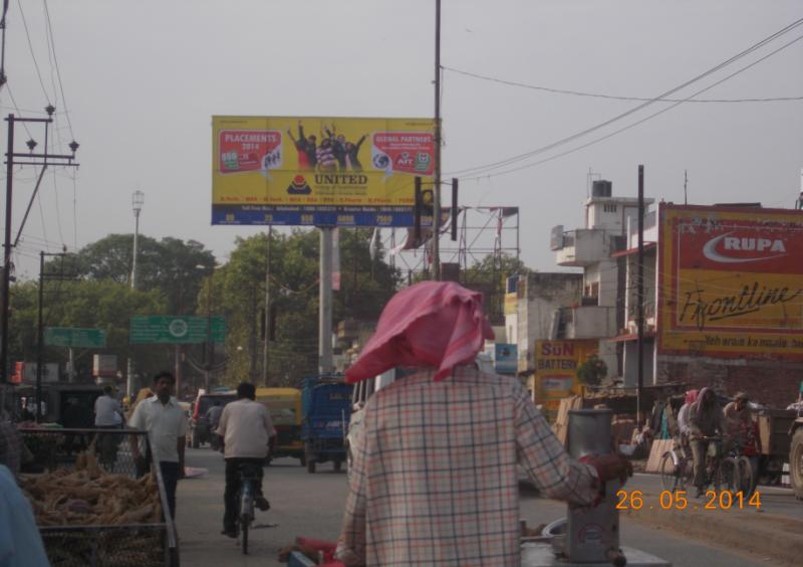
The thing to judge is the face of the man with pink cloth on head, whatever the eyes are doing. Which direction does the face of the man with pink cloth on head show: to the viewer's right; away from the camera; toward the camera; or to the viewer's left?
away from the camera

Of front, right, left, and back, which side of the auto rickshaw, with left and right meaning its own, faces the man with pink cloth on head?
back

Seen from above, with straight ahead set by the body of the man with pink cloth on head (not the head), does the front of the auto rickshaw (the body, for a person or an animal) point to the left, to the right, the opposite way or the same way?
the same way

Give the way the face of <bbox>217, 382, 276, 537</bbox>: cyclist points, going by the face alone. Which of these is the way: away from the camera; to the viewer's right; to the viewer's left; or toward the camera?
away from the camera

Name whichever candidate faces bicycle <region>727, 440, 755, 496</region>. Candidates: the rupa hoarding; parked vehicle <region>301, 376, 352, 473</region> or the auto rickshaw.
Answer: the rupa hoarding

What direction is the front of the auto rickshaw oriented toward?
away from the camera

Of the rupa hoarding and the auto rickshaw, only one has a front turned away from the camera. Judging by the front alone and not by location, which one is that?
the auto rickshaw

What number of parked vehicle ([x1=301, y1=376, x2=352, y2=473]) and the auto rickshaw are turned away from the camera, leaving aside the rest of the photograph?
2

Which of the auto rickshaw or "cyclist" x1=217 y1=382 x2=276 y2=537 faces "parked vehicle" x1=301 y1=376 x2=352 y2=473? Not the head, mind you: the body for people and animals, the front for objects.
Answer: the cyclist

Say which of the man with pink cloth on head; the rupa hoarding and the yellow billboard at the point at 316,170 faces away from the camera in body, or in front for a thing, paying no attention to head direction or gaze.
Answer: the man with pink cloth on head

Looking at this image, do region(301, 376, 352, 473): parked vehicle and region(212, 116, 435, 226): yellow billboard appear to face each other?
yes

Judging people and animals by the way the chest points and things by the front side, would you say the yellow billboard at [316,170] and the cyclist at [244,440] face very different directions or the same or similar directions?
very different directions

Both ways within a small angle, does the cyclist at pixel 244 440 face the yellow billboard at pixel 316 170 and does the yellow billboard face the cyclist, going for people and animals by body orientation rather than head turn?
yes

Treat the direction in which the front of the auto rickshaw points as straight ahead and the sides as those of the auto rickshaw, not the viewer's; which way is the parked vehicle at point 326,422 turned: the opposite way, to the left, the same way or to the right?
the same way

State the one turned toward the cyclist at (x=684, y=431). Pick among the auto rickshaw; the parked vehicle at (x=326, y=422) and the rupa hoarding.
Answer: the rupa hoarding

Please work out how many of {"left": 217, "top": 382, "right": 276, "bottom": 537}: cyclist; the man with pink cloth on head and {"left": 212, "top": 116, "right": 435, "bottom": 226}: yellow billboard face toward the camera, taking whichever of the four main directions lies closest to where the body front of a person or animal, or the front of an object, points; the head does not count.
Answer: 1

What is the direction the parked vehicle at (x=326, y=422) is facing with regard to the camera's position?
facing away from the viewer

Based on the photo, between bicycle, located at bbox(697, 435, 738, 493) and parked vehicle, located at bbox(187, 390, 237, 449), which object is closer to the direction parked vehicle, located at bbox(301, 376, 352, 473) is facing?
the parked vehicle

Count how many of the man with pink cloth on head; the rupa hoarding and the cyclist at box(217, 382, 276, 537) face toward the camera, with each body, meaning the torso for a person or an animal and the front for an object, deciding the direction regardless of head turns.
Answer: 1

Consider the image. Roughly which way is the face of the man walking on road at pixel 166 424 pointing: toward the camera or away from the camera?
toward the camera

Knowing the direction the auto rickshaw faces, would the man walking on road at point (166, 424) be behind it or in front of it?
behind

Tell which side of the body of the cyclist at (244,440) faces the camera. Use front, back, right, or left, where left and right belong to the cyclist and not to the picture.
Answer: back
